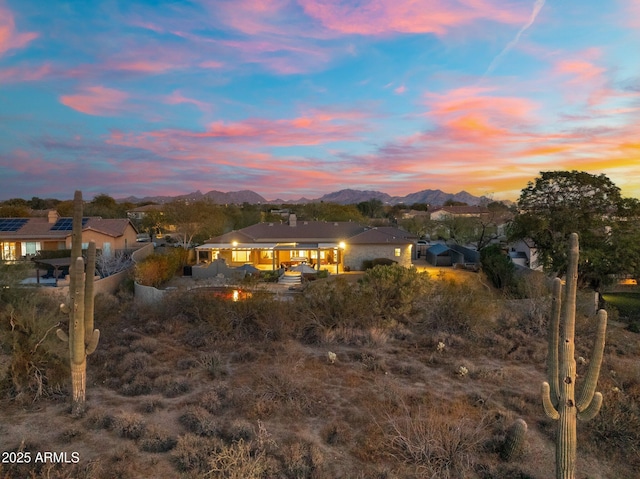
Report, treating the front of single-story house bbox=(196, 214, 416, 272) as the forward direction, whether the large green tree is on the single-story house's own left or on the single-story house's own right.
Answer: on the single-story house's own right

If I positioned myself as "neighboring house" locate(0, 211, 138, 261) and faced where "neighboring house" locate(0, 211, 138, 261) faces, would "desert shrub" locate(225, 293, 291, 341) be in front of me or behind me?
behind

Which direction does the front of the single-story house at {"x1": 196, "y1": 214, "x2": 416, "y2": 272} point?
away from the camera

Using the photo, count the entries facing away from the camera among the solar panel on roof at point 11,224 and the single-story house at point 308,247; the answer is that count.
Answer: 1

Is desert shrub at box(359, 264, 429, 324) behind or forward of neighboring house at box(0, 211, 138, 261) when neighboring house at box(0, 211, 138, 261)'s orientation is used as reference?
behind

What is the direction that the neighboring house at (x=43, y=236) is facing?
away from the camera

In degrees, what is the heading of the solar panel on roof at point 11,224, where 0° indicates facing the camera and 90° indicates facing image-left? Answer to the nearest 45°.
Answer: approximately 0°

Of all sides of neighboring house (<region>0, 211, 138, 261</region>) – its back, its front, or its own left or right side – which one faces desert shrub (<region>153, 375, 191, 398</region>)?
back

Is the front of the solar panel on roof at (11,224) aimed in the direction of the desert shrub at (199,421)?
yes

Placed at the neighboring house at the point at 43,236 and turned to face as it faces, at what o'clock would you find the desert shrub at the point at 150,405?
The desert shrub is roughly at 6 o'clock from the neighboring house.

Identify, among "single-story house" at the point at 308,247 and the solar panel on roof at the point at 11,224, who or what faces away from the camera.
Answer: the single-story house
